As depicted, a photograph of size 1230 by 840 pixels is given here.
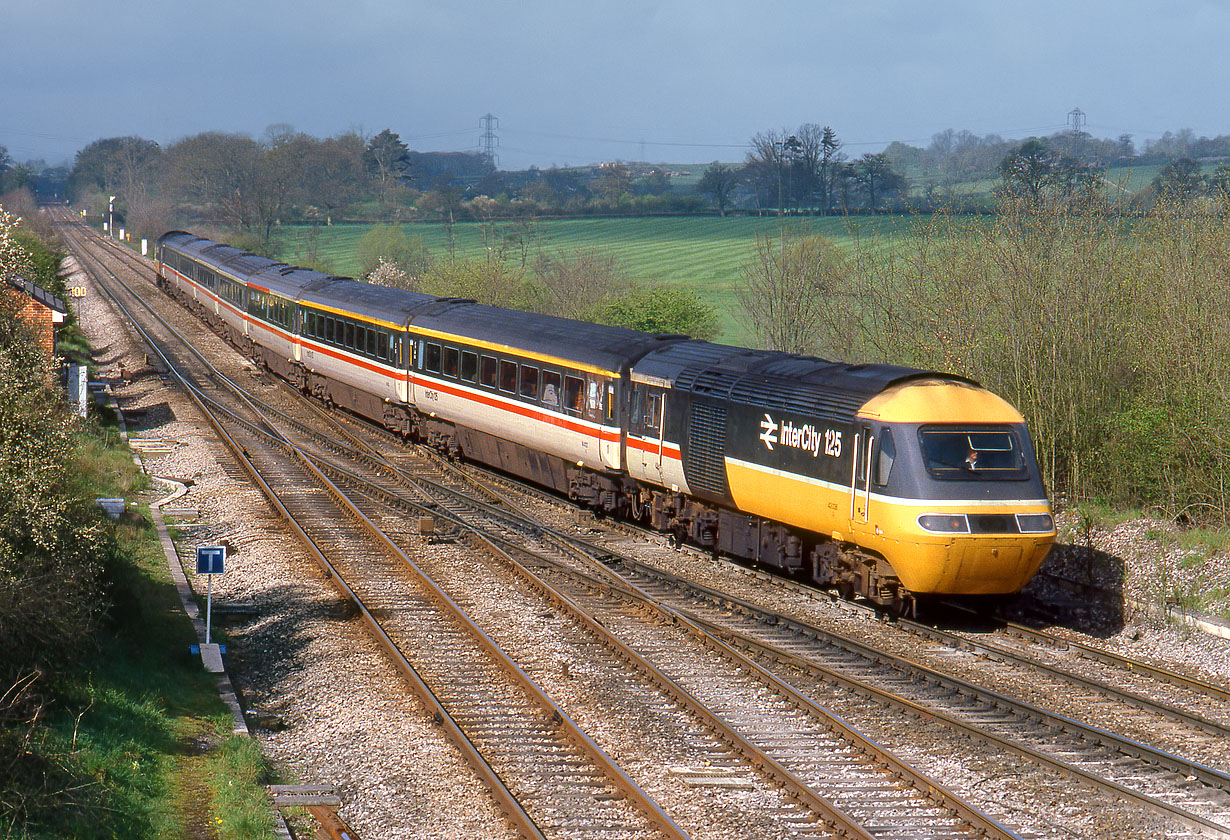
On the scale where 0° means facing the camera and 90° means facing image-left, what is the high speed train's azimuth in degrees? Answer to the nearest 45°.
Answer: approximately 315°

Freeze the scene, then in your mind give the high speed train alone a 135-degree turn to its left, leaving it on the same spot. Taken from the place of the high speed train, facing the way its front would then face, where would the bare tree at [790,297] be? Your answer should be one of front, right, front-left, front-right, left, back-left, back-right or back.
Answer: front
